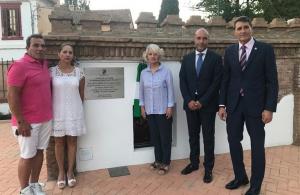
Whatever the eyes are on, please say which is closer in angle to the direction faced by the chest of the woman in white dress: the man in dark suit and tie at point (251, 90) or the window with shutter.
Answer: the man in dark suit and tie

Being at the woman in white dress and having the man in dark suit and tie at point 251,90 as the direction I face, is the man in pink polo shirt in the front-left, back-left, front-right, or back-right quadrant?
back-right

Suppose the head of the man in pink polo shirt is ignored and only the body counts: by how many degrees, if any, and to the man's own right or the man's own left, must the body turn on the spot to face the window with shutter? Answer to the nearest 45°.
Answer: approximately 135° to the man's own left

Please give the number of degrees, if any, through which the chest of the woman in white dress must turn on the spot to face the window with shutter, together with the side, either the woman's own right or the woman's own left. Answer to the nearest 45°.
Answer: approximately 180°

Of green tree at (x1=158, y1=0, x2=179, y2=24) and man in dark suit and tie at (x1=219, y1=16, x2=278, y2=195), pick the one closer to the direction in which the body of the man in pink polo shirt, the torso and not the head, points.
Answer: the man in dark suit and tie

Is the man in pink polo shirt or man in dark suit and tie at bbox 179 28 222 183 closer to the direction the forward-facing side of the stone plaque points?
the man in pink polo shirt

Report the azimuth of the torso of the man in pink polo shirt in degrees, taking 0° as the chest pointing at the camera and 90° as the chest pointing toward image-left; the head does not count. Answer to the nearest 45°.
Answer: approximately 315°

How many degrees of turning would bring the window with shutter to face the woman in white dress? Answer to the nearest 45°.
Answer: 0° — it already faces them

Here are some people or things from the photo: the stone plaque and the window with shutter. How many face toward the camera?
2

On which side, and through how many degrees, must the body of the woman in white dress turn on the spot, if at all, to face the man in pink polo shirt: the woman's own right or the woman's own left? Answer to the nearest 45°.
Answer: approximately 45° to the woman's own right

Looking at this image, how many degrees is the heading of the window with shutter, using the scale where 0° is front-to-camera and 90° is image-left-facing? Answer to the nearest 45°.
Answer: approximately 0°
